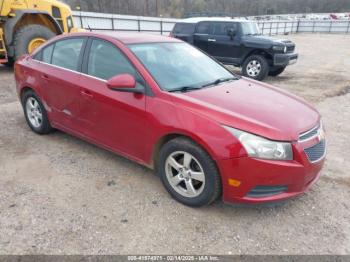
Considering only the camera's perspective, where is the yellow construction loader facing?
facing to the left of the viewer

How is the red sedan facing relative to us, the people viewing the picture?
facing the viewer and to the right of the viewer

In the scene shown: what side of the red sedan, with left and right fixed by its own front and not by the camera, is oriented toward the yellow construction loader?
back

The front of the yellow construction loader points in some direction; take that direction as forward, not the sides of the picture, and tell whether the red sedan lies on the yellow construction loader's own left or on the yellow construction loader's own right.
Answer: on the yellow construction loader's own left

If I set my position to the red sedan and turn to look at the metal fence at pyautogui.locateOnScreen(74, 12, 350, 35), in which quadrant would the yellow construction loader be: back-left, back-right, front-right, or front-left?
front-left

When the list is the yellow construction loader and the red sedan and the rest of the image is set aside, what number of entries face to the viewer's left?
1

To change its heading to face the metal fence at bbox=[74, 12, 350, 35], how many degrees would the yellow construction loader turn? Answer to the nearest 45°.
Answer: approximately 135° to its right

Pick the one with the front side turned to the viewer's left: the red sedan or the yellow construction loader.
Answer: the yellow construction loader
